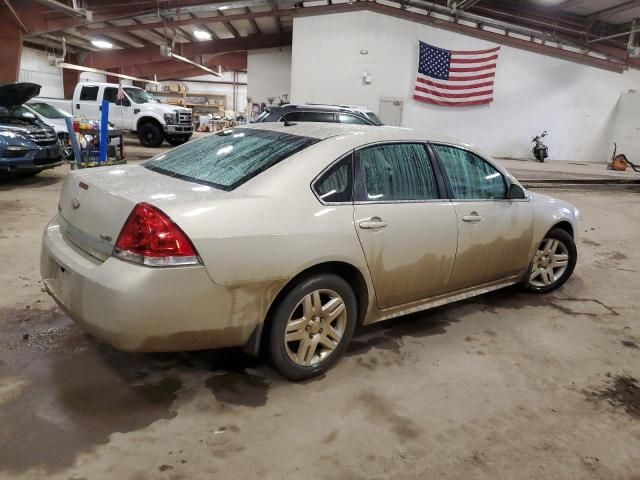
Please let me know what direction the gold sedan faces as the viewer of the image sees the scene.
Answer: facing away from the viewer and to the right of the viewer

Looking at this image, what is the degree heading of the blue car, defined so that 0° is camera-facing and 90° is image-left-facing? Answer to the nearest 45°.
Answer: approximately 315°

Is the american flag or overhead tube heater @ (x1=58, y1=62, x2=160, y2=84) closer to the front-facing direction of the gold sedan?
the american flag

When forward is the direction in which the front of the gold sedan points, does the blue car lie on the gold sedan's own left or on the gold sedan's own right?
on the gold sedan's own left

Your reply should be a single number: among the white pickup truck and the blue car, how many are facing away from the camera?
0

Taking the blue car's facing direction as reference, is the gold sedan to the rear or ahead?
ahead

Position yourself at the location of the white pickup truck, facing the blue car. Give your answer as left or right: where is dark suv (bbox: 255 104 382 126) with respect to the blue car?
left

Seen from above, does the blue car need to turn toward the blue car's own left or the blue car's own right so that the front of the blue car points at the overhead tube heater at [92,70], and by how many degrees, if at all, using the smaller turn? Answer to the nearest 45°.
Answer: approximately 135° to the blue car's own left

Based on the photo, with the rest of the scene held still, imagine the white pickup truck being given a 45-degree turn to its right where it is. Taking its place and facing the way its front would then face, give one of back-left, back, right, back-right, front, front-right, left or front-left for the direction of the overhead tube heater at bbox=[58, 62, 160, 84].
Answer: back

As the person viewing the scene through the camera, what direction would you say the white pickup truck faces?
facing the viewer and to the right of the viewer

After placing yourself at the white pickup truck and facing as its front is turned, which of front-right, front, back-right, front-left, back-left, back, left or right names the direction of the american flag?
front-left

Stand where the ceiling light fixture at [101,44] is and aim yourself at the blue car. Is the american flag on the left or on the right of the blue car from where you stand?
left
